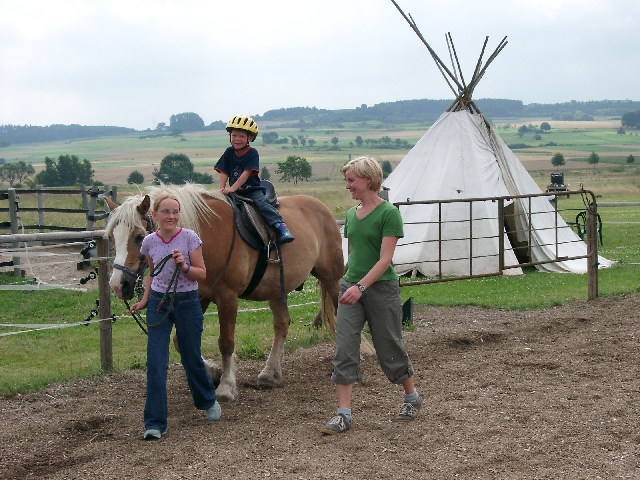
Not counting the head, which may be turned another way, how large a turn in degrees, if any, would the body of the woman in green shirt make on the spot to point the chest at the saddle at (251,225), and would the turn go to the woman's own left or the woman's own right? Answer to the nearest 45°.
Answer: approximately 90° to the woman's own right

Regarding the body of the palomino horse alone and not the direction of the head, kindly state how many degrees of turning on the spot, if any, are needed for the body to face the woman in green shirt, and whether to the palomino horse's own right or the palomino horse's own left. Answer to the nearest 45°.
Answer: approximately 90° to the palomino horse's own left

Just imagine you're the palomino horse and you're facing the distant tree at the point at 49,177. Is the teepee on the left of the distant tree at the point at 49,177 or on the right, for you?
right

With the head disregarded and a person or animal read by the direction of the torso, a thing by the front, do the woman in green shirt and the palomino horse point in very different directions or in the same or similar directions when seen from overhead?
same or similar directions

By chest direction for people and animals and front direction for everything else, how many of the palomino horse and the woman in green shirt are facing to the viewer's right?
0

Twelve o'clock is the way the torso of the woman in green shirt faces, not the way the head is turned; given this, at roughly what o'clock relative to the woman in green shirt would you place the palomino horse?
The palomino horse is roughly at 3 o'clock from the woman in green shirt.

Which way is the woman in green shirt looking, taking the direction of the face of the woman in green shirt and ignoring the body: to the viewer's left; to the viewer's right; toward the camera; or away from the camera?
to the viewer's left

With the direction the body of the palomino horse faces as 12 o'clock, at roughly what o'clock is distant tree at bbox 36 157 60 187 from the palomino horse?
The distant tree is roughly at 4 o'clock from the palomino horse.

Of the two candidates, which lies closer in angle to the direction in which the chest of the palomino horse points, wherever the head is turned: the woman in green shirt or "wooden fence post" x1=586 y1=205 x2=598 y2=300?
the woman in green shirt

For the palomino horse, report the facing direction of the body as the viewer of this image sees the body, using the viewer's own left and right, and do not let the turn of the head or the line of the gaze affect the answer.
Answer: facing the viewer and to the left of the viewer

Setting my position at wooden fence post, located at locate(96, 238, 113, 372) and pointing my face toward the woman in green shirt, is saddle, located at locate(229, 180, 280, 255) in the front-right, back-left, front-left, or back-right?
front-left
